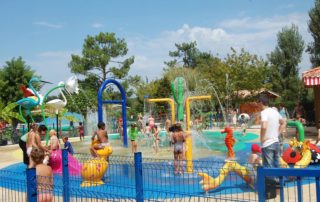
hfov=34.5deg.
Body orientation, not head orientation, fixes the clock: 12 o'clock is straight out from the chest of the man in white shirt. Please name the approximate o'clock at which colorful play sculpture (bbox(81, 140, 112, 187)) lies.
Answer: The colorful play sculpture is roughly at 11 o'clock from the man in white shirt.

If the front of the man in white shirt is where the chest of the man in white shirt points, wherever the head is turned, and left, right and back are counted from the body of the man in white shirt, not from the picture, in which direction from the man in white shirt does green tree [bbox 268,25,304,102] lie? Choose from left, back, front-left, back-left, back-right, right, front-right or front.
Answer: front-right

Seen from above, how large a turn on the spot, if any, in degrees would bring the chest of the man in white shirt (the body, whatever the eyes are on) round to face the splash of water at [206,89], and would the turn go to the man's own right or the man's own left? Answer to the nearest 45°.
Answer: approximately 45° to the man's own right

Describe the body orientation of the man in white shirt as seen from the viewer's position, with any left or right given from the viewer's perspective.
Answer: facing away from the viewer and to the left of the viewer

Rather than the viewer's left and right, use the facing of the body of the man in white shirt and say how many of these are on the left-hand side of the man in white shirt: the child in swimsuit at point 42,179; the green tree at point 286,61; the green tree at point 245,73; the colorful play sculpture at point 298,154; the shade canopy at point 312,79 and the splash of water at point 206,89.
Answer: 1

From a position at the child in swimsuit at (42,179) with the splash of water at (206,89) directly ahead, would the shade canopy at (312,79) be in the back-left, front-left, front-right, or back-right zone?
front-right

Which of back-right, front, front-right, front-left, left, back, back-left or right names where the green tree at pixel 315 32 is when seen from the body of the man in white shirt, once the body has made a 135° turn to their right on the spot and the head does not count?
left

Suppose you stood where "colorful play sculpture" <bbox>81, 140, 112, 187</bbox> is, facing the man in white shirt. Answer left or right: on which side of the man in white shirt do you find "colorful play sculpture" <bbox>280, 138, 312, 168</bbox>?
left

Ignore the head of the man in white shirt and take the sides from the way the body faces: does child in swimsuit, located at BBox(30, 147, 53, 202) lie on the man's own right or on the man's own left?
on the man's own left

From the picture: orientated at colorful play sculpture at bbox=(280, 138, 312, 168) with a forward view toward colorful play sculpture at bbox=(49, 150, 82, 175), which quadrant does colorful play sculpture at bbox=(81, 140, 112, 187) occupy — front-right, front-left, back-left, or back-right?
front-left

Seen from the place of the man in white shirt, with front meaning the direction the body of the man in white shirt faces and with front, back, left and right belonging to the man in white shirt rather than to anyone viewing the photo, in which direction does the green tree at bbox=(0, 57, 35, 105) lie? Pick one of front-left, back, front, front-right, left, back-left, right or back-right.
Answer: front
